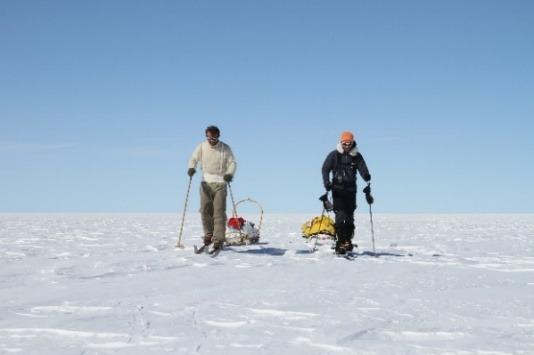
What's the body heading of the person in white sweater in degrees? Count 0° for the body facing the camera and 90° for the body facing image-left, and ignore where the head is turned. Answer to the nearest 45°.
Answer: approximately 0°

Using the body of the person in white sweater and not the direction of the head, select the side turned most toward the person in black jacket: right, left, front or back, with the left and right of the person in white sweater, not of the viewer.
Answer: left

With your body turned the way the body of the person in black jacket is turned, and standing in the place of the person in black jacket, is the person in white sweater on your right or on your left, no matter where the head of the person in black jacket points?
on your right

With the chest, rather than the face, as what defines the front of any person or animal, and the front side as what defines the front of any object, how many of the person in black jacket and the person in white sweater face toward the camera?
2
